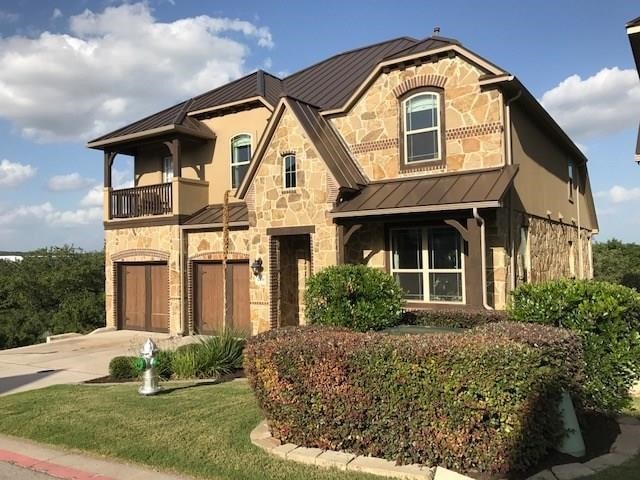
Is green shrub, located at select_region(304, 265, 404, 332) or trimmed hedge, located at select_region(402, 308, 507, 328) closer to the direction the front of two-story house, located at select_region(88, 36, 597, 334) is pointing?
the green shrub

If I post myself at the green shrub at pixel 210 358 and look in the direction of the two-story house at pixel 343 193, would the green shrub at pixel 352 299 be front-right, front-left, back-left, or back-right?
front-right

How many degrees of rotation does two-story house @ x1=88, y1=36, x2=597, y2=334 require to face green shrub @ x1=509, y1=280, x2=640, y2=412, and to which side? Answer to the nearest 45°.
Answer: approximately 45° to its left

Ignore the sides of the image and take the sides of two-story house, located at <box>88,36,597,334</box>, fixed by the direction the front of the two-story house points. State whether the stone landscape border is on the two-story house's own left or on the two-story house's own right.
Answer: on the two-story house's own left

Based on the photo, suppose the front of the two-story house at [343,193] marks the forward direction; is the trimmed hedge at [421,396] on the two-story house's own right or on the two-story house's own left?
on the two-story house's own left

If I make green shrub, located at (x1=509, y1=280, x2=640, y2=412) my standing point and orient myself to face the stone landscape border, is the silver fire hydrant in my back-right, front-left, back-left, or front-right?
front-right

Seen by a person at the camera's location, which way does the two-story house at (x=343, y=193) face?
facing the viewer and to the left of the viewer

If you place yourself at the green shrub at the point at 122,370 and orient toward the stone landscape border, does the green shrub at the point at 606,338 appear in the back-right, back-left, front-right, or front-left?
front-left

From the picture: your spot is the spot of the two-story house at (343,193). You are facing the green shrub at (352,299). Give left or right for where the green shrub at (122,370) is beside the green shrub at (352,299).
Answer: right

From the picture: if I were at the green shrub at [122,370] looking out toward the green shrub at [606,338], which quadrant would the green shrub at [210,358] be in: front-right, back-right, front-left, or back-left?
front-left

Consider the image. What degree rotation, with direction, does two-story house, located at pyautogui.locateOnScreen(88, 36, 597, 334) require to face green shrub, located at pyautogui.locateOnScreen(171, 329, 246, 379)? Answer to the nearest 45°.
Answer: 0° — it already faces it

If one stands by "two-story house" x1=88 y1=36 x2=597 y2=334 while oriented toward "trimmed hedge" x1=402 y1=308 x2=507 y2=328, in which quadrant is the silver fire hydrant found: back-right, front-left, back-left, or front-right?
front-right

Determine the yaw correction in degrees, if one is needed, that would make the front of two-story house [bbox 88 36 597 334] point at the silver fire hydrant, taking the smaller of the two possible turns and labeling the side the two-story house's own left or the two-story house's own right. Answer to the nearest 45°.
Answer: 0° — it already faces it

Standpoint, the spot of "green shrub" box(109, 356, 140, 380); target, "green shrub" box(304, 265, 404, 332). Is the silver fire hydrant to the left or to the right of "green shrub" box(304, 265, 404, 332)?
right
